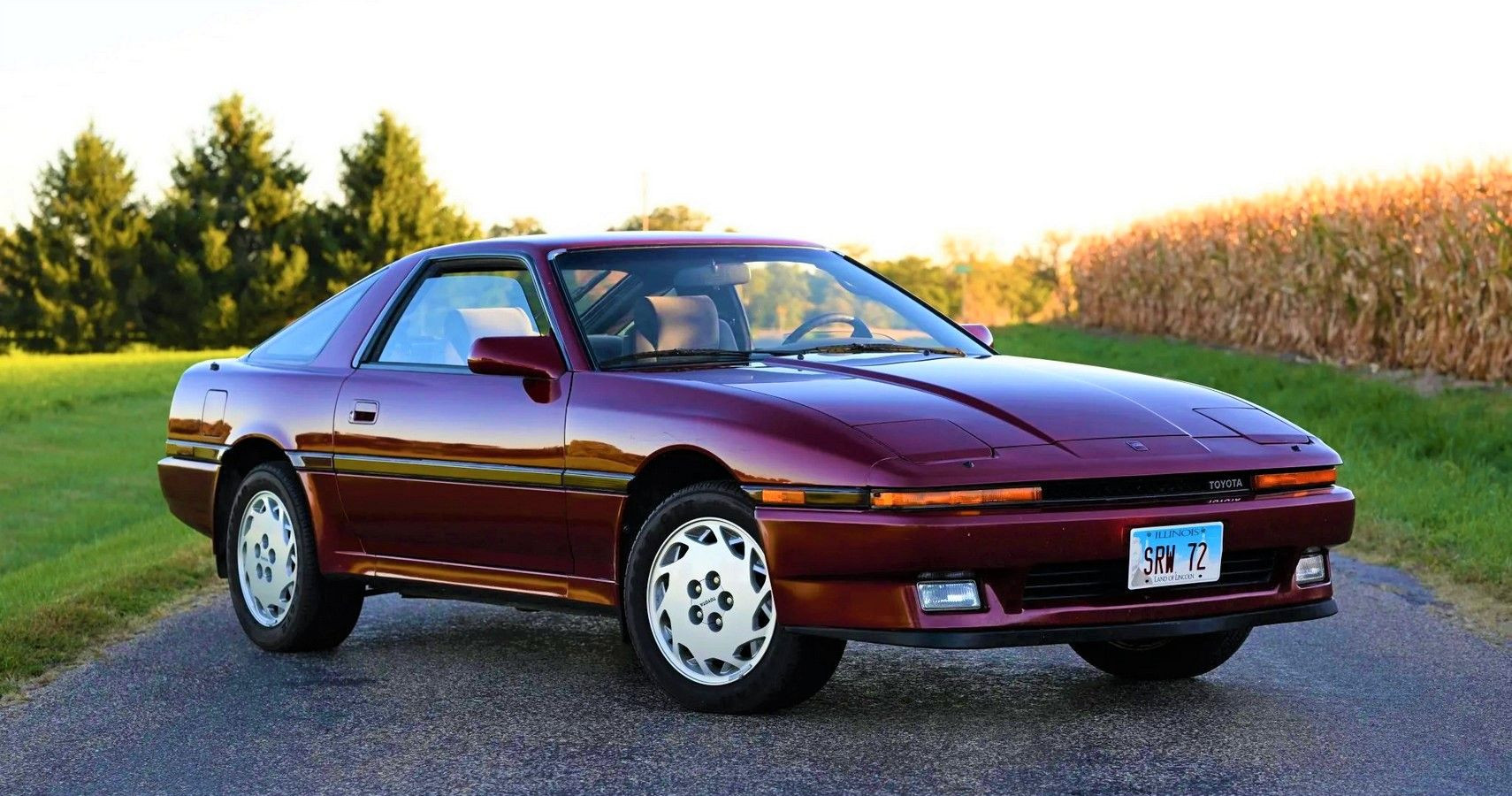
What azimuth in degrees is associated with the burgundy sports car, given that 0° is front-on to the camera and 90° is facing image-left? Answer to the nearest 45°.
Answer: approximately 315°
